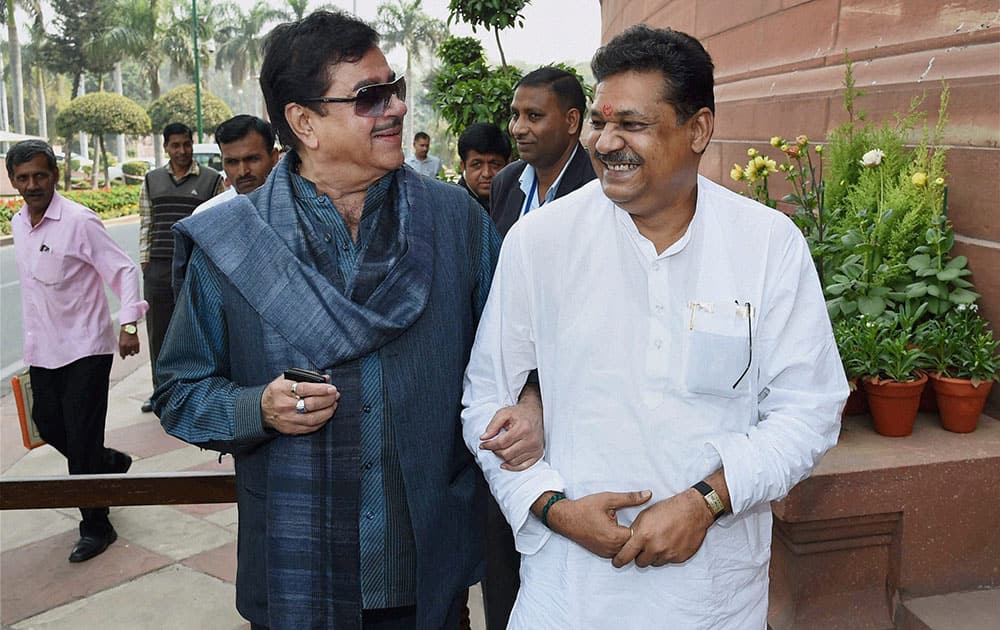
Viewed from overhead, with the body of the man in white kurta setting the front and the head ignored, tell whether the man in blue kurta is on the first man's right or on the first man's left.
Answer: on the first man's right

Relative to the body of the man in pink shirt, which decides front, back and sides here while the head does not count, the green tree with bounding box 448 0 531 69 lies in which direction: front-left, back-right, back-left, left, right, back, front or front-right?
back

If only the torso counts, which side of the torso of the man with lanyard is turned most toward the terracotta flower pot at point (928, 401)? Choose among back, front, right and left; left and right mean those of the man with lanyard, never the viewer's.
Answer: left

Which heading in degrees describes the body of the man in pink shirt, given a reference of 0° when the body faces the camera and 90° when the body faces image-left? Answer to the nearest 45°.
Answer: approximately 45°

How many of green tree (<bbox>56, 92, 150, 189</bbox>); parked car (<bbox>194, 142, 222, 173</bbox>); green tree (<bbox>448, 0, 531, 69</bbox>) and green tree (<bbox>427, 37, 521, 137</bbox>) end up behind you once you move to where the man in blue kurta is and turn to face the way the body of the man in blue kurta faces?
4

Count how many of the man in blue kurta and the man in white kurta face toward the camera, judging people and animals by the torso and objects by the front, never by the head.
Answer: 2

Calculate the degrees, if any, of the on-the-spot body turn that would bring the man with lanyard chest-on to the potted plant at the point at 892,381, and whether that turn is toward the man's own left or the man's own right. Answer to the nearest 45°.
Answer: approximately 90° to the man's own left

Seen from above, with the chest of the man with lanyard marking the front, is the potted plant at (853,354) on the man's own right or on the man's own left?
on the man's own left

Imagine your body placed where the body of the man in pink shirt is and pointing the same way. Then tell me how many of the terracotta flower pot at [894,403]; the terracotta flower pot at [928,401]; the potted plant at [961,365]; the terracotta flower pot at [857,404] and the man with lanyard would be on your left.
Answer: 5

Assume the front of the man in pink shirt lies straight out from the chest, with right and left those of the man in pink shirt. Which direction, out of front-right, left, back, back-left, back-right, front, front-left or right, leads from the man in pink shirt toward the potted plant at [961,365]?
left

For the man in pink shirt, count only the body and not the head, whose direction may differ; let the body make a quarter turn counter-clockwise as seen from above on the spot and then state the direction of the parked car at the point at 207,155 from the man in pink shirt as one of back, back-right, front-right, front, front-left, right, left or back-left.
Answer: back-left

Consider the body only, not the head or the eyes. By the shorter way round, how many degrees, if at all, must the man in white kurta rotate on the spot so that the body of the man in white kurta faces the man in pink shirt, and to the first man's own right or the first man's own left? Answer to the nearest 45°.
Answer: approximately 135° to the first man's own right
